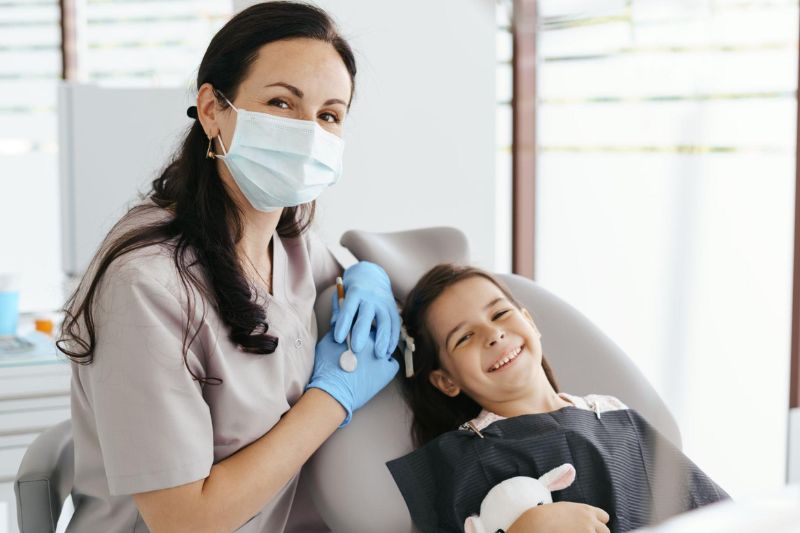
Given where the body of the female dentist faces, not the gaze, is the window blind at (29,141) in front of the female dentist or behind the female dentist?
behind

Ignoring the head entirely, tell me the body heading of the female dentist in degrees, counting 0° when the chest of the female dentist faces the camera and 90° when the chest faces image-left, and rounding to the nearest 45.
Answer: approximately 315°
